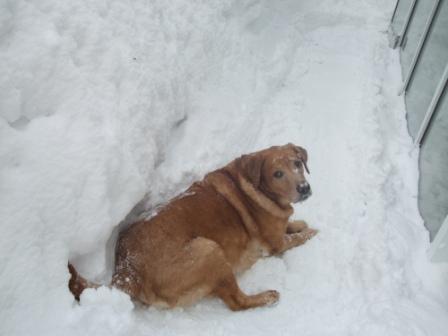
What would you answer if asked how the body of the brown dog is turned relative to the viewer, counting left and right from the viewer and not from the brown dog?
facing away from the viewer and to the right of the viewer
